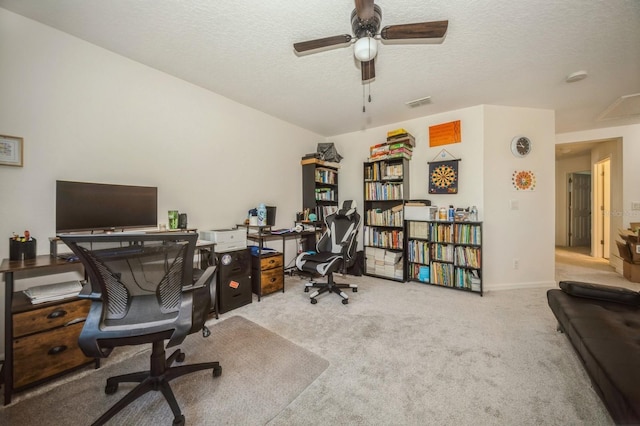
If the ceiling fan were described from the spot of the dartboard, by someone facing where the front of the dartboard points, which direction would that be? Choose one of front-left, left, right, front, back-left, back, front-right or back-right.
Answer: front

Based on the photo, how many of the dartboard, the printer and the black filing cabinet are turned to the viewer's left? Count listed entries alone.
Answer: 0

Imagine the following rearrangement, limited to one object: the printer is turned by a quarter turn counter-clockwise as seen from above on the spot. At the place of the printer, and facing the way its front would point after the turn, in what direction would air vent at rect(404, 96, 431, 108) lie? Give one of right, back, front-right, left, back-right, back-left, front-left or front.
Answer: front-right

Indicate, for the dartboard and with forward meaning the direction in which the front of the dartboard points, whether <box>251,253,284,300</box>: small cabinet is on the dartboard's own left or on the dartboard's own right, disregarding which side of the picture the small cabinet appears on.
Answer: on the dartboard's own right

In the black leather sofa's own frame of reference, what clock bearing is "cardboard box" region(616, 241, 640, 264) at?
The cardboard box is roughly at 3 o'clock from the black leather sofa.

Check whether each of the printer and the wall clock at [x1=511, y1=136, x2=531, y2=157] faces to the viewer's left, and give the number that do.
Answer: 0

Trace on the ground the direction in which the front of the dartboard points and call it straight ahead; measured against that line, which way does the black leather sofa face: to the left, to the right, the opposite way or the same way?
to the right

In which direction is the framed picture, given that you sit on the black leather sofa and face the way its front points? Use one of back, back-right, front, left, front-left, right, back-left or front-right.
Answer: front-left

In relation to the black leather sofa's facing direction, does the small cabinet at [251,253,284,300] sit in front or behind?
in front

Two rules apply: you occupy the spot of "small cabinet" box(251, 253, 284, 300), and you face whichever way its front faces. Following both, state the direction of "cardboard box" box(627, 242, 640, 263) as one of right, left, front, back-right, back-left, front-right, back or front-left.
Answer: front-left

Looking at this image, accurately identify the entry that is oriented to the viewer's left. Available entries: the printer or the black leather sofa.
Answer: the black leather sofa

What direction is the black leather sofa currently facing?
to the viewer's left

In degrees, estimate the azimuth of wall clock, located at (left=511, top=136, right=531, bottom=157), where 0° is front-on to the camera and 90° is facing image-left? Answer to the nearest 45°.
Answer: approximately 315°

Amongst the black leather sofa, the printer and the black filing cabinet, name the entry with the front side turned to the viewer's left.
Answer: the black leather sofa

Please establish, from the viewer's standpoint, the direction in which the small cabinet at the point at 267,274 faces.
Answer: facing the viewer and to the right of the viewer

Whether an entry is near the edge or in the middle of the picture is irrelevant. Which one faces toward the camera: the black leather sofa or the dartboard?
the dartboard

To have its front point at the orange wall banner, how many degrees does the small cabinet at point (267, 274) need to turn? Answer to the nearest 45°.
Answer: approximately 45° to its left

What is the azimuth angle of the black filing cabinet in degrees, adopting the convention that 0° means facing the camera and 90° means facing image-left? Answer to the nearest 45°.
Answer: approximately 315°
